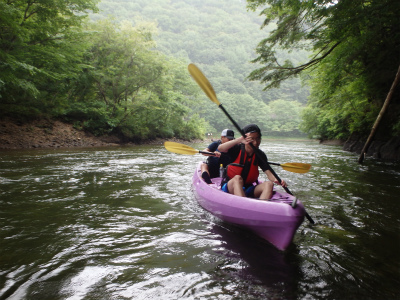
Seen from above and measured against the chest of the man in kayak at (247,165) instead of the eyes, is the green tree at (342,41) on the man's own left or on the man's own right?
on the man's own left

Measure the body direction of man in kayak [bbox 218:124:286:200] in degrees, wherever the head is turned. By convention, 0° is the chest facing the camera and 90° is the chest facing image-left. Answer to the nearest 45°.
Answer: approximately 315°

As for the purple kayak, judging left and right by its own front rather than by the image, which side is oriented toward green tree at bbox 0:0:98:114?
back

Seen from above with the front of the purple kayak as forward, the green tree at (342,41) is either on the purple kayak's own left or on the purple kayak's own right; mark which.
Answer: on the purple kayak's own left

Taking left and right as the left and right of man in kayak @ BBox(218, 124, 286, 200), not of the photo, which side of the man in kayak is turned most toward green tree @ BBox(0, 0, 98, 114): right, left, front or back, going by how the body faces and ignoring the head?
back

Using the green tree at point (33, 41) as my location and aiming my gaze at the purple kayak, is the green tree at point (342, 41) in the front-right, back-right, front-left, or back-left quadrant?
front-left

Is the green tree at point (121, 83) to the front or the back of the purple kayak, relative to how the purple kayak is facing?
to the back

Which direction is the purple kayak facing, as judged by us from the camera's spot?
facing the viewer and to the right of the viewer

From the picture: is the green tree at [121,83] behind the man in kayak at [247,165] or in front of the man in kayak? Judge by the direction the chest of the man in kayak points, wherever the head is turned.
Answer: behind
